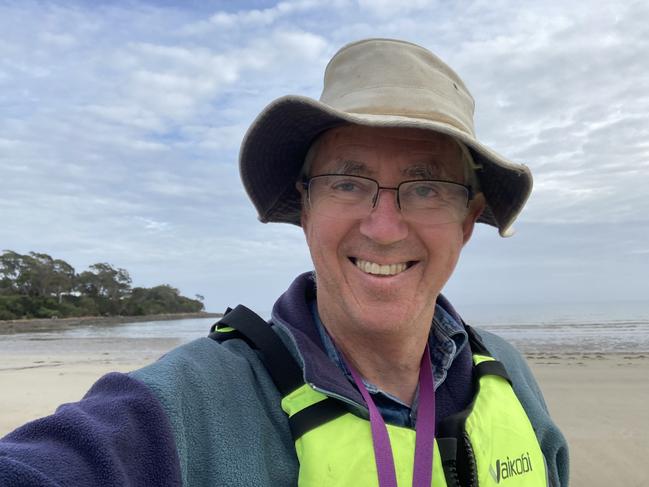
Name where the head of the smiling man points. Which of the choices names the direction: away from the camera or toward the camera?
toward the camera

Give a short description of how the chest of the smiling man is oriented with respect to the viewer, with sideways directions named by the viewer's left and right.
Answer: facing the viewer
